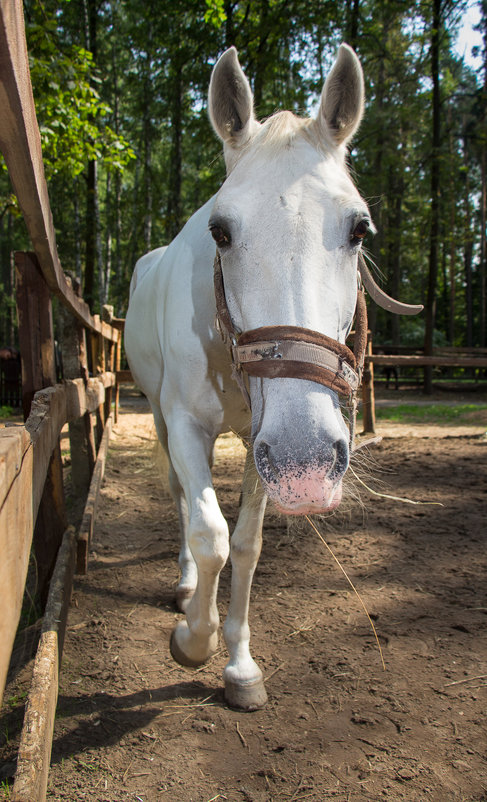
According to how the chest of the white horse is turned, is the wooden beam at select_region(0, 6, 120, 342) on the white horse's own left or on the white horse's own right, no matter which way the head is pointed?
on the white horse's own right

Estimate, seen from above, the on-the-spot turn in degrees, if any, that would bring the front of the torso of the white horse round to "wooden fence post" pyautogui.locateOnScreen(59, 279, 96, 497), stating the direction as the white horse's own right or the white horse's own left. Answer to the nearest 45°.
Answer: approximately 135° to the white horse's own right

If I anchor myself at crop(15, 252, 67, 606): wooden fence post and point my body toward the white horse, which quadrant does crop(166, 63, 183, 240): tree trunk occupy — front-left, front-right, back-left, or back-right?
back-left

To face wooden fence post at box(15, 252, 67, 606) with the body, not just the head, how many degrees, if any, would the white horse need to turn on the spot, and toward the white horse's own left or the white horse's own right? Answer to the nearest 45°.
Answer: approximately 135° to the white horse's own right

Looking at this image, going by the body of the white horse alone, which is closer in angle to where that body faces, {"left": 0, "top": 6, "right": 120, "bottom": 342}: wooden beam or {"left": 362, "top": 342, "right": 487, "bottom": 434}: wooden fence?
the wooden beam

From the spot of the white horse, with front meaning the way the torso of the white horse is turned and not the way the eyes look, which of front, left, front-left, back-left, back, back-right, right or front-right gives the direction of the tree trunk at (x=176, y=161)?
back

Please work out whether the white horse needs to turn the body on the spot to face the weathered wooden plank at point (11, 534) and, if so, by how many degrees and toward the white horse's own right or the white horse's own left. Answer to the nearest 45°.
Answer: approximately 45° to the white horse's own right

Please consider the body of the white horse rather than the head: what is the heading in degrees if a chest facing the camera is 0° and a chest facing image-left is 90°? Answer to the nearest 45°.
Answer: approximately 0°
